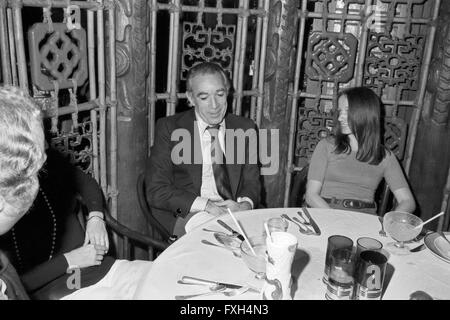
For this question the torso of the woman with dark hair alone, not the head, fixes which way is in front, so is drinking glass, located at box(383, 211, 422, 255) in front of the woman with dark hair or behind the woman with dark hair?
in front

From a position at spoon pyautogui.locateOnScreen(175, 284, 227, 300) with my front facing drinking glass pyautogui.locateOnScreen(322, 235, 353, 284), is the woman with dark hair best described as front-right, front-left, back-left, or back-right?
front-left

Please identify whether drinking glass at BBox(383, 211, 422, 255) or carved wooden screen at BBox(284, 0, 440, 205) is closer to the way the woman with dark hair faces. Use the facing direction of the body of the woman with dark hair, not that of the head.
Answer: the drinking glass

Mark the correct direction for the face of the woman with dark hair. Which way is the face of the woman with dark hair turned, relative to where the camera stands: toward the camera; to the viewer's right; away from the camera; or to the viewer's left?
to the viewer's left

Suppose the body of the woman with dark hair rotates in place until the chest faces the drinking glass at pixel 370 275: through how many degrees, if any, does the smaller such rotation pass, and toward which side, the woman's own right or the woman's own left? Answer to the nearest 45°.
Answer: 0° — they already face it

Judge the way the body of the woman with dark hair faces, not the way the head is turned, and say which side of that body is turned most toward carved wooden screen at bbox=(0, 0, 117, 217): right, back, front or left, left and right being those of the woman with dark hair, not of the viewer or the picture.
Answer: right

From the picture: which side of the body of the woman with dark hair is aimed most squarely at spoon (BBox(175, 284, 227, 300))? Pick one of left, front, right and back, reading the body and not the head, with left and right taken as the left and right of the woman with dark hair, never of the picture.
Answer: front

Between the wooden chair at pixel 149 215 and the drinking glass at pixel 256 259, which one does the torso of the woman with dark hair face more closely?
the drinking glass

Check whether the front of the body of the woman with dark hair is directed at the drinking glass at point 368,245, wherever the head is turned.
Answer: yes

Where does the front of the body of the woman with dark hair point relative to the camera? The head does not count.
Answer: toward the camera

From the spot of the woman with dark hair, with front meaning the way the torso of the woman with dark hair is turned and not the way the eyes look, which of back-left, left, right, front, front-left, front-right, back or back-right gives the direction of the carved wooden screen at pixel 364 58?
back

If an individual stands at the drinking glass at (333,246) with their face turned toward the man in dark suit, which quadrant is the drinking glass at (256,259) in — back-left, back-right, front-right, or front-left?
front-left

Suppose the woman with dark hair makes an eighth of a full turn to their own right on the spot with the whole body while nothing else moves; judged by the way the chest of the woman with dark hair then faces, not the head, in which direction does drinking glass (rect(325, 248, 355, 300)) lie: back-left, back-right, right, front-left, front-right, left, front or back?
front-left

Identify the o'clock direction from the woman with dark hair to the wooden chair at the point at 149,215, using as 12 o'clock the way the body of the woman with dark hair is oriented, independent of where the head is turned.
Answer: The wooden chair is roughly at 2 o'clock from the woman with dark hair.

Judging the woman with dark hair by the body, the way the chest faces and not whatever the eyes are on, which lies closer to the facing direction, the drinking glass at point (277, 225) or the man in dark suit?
the drinking glass

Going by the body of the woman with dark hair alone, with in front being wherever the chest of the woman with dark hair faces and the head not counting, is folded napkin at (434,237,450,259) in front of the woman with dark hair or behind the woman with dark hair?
in front

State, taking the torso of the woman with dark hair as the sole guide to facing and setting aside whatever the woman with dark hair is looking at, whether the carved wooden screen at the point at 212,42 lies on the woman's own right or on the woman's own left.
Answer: on the woman's own right
